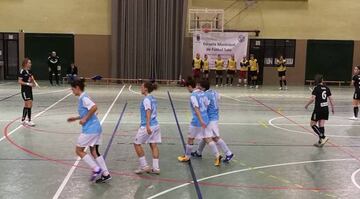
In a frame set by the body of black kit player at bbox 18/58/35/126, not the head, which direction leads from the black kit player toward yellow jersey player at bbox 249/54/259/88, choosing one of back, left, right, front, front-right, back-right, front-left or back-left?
left

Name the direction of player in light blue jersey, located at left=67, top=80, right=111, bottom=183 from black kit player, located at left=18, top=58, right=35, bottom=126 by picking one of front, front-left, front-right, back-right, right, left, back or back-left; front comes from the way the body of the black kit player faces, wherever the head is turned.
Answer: front-right

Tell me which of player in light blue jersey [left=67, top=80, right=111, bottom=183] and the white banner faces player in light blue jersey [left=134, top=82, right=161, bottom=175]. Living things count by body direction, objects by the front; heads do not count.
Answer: the white banner

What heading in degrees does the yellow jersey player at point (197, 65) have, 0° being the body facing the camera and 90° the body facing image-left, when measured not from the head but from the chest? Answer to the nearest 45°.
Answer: approximately 0°

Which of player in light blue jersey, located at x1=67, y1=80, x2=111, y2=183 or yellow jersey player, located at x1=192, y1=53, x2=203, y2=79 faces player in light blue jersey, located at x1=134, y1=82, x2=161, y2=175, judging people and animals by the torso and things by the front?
the yellow jersey player

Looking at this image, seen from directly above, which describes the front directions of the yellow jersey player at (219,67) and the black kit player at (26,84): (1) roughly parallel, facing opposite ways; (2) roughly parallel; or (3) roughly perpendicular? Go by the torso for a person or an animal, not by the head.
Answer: roughly perpendicular

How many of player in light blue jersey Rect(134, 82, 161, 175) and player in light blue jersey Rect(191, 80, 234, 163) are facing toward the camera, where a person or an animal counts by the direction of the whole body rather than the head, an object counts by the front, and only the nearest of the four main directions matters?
0

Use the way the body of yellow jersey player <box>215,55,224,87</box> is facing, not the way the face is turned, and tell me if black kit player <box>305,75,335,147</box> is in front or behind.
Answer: in front

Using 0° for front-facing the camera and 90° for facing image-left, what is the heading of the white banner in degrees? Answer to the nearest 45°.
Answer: approximately 0°

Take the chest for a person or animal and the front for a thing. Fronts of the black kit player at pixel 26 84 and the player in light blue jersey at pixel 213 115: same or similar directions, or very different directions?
very different directions

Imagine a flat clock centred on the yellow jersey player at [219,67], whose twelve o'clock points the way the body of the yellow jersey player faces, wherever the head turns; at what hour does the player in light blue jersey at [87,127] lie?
The player in light blue jersey is roughly at 12 o'clock from the yellow jersey player.

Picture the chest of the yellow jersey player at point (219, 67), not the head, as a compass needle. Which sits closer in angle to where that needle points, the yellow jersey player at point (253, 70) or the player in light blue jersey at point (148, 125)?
the player in light blue jersey
